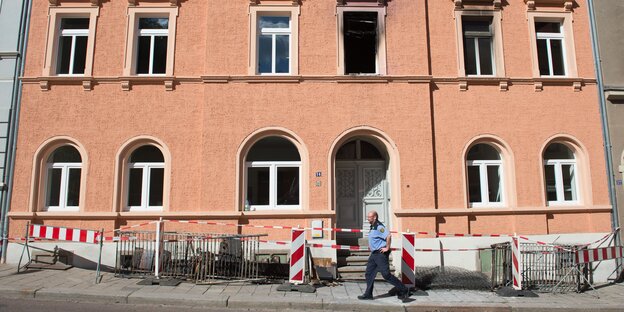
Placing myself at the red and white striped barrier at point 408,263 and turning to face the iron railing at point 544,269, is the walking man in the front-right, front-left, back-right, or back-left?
back-right

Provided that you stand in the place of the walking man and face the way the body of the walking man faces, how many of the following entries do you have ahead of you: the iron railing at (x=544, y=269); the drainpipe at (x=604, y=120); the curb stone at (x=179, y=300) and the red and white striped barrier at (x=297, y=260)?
2
